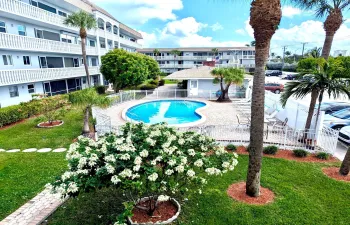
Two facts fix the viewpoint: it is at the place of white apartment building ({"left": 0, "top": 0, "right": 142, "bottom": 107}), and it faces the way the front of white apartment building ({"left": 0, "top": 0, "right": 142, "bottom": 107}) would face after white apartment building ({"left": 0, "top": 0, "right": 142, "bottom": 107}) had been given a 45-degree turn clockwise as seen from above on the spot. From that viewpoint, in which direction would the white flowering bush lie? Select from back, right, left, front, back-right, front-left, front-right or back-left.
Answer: front

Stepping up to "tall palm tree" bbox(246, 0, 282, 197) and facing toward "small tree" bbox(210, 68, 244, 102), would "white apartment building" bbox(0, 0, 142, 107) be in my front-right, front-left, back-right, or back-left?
front-left

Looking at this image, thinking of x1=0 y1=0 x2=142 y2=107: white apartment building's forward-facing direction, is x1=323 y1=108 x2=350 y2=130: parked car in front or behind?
in front

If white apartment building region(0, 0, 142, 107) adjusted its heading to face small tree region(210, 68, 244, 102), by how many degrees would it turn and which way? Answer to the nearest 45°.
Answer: approximately 45° to its left

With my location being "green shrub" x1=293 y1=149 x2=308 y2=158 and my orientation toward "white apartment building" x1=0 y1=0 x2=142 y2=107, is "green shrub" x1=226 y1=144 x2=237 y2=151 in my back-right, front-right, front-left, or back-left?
front-left

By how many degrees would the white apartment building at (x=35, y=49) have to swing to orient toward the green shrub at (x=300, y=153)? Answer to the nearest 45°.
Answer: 0° — it already faces it

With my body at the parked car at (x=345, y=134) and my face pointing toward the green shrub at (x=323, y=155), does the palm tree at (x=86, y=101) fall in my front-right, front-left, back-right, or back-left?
front-right

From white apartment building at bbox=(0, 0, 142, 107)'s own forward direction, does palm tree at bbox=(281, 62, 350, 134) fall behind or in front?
in front

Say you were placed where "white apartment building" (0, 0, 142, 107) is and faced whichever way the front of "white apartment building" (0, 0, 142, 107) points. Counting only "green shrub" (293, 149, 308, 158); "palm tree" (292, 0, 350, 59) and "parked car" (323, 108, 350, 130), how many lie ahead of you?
3

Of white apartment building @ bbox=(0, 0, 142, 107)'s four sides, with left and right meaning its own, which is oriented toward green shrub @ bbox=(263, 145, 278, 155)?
front

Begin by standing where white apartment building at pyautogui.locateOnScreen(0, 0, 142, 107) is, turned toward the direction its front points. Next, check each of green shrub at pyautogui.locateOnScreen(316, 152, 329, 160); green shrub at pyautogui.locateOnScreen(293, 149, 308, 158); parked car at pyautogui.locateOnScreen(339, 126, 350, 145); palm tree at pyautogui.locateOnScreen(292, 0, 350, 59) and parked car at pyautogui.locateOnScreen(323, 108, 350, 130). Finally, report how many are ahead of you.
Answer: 5

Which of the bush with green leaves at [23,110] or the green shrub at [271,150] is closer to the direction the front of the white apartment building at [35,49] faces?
the green shrub

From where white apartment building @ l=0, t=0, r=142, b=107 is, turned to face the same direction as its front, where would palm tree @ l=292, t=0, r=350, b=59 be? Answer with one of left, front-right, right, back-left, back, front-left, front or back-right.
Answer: front

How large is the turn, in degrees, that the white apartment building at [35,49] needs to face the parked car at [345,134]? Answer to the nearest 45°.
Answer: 0° — it already faces it

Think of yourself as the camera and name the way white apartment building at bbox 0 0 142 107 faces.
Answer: facing the viewer and to the right of the viewer

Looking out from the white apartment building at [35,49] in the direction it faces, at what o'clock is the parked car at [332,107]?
The parked car is roughly at 12 o'clock from the white apartment building.

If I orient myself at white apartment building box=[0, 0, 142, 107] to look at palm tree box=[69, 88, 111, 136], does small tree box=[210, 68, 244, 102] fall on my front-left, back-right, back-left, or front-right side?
front-left

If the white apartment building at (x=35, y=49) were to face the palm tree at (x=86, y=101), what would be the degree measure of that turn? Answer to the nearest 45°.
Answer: approximately 45° to its right

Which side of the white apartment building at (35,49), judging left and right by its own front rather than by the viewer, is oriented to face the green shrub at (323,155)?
front

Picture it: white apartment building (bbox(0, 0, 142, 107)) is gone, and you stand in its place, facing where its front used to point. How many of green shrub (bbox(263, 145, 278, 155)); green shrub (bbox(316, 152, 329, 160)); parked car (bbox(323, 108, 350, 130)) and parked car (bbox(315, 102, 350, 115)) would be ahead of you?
4

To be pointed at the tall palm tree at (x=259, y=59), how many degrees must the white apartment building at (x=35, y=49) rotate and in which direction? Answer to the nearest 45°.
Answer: approximately 45° to its right

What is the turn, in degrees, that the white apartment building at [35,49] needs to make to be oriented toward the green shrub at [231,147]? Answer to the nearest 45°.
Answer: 0° — it already faces it
